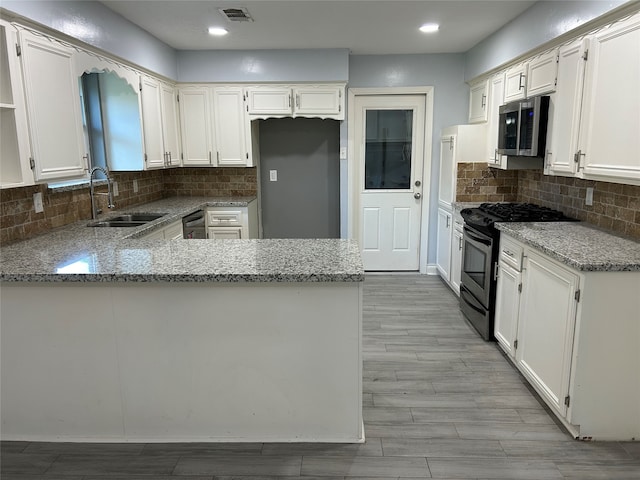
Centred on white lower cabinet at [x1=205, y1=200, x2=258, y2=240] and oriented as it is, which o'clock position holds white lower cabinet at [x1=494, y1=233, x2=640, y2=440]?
white lower cabinet at [x1=494, y1=233, x2=640, y2=440] is roughly at 11 o'clock from white lower cabinet at [x1=205, y1=200, x2=258, y2=240].

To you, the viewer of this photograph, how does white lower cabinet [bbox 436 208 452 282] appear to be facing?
facing to the left of the viewer

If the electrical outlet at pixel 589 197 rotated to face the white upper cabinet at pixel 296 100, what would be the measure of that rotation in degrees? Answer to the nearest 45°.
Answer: approximately 45° to its right

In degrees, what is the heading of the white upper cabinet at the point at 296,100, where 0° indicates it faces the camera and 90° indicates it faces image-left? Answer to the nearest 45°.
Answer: approximately 0°

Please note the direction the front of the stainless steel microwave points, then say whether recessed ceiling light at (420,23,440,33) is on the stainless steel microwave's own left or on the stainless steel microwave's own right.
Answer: on the stainless steel microwave's own right

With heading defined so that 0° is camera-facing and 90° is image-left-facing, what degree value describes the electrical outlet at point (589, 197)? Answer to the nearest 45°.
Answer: approximately 45°

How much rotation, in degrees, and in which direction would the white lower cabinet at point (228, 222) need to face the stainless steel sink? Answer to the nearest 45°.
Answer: approximately 45° to its right

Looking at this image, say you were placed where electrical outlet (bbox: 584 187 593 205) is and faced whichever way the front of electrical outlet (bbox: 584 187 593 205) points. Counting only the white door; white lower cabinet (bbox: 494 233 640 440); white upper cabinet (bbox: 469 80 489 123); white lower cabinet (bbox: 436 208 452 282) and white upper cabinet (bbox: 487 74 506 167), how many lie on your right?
4
